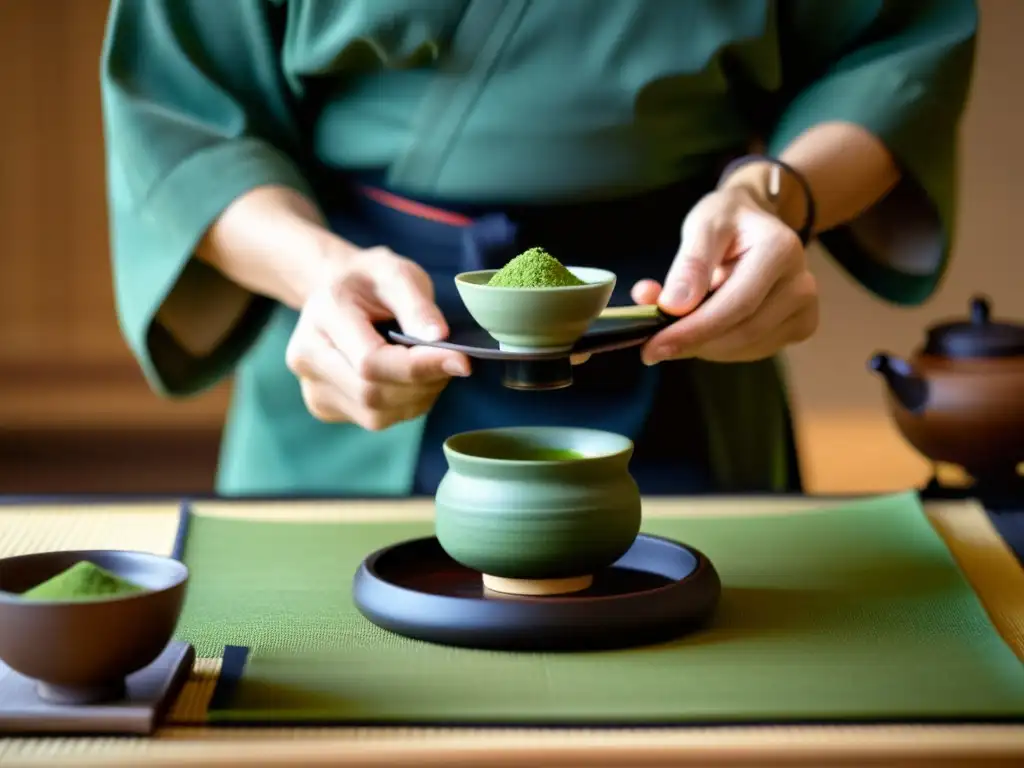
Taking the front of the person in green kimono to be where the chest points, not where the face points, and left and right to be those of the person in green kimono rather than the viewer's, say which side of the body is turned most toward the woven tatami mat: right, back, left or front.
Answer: front

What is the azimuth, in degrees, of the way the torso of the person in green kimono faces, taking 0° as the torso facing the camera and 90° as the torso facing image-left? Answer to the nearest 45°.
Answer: approximately 0°

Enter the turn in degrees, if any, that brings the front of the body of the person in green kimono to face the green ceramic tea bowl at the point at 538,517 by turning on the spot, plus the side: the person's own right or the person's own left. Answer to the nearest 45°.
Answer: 0° — they already face it

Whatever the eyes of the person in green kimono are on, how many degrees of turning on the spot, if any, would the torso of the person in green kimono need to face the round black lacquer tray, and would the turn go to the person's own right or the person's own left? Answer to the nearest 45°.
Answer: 0° — they already face it

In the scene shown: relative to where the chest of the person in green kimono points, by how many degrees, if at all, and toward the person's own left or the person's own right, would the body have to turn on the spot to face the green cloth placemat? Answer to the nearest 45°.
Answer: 0° — they already face it

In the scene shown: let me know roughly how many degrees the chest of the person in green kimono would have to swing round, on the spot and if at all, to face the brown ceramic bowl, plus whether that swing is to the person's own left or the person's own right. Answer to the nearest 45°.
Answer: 0° — they already face it
